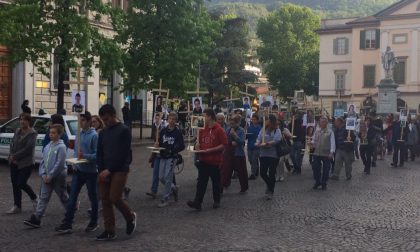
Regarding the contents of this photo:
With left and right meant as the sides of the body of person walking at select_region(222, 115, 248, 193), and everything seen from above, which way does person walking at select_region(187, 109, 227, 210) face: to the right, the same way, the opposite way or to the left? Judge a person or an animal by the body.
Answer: the same way

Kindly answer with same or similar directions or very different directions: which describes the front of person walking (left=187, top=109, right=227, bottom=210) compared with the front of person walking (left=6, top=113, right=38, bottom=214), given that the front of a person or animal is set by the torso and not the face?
same or similar directions

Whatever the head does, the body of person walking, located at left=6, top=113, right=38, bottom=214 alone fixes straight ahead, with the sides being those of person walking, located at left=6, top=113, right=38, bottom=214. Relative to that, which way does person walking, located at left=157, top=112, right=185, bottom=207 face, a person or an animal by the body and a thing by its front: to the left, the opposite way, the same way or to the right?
the same way

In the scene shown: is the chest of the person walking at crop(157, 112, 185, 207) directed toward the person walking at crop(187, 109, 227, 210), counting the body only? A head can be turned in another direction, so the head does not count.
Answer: no

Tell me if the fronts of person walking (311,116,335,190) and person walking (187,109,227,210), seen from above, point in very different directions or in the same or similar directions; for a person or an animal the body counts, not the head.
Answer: same or similar directions

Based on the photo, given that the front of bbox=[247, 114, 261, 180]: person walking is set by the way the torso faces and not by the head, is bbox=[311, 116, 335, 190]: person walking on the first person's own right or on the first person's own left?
on the first person's own left

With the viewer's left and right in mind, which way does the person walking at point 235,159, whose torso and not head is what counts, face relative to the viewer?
facing the viewer and to the left of the viewer

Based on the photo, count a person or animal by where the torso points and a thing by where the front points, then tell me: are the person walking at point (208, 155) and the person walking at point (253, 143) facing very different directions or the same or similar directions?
same or similar directions

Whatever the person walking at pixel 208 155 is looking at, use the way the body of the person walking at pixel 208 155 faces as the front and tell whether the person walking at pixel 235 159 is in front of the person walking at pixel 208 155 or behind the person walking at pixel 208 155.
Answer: behind

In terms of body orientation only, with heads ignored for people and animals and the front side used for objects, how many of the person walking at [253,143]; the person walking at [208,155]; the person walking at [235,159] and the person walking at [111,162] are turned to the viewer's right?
0

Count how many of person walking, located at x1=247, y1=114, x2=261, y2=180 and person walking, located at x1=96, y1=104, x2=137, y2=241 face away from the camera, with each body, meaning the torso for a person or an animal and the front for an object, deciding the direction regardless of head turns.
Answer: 0

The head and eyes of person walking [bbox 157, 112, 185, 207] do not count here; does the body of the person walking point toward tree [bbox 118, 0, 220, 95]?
no

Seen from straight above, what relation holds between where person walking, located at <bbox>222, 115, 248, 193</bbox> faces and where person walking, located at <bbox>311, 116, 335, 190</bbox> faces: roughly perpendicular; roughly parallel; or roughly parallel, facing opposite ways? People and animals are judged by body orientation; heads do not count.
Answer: roughly parallel

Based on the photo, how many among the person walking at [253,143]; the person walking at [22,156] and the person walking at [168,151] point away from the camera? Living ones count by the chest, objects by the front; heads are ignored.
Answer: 0

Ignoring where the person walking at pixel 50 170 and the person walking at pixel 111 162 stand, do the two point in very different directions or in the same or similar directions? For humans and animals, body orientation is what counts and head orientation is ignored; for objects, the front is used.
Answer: same or similar directions

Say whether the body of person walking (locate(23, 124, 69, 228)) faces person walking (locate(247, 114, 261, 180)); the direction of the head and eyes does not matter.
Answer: no
